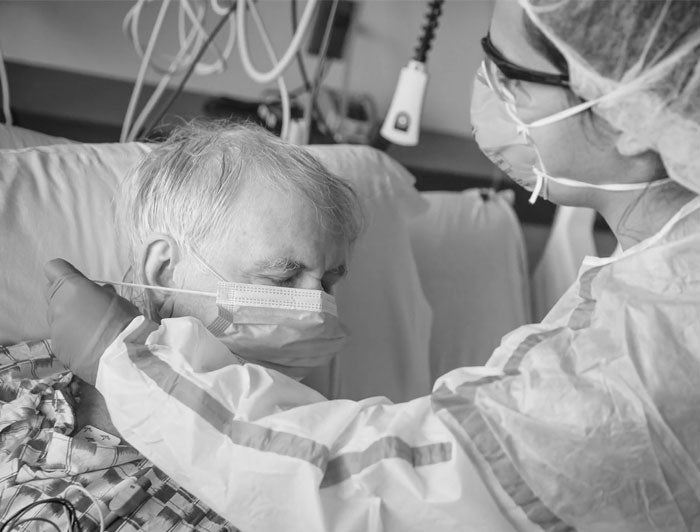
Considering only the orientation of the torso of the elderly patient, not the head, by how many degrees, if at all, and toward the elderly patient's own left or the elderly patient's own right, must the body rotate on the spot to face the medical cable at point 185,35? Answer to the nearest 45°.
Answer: approximately 135° to the elderly patient's own left

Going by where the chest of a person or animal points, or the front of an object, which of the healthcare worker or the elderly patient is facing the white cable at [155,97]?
the healthcare worker

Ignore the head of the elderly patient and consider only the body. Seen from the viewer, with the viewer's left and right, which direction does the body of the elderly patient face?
facing the viewer and to the right of the viewer

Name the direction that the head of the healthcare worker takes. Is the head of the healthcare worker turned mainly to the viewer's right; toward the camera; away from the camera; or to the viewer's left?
to the viewer's left

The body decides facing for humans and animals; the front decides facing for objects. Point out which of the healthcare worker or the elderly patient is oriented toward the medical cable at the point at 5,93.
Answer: the healthcare worker

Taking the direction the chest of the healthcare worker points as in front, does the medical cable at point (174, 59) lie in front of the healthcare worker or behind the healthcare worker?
in front

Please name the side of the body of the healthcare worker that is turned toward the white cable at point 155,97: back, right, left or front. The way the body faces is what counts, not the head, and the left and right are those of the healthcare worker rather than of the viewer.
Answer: front

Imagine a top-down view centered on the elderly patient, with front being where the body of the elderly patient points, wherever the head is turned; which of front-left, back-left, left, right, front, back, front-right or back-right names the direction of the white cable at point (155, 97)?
back-left

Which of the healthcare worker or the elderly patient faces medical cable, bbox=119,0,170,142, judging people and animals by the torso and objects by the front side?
the healthcare worker

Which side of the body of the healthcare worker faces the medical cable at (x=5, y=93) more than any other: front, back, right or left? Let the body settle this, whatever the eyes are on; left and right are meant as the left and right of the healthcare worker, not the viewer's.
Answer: front

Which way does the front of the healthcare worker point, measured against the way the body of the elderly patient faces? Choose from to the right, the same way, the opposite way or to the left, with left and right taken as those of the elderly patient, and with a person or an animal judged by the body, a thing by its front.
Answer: the opposite way

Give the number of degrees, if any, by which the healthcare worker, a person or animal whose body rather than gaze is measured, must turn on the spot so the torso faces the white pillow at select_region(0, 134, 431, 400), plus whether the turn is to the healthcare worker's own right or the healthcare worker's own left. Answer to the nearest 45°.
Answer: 0° — they already face it

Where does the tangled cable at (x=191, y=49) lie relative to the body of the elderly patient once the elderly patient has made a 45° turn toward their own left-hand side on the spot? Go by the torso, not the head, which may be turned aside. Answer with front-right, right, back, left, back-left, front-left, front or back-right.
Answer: left

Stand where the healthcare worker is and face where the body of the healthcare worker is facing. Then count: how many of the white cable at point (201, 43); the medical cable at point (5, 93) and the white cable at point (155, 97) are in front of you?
3

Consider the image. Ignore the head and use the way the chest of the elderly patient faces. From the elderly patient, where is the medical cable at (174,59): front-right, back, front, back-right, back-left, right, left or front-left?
back-left

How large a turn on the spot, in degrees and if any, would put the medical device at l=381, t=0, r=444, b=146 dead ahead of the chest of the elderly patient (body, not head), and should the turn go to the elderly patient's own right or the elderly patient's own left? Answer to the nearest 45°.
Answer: approximately 90° to the elderly patient's own left

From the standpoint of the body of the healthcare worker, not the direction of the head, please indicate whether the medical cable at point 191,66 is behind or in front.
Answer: in front

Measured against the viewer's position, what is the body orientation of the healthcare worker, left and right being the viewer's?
facing away from the viewer and to the left of the viewer
